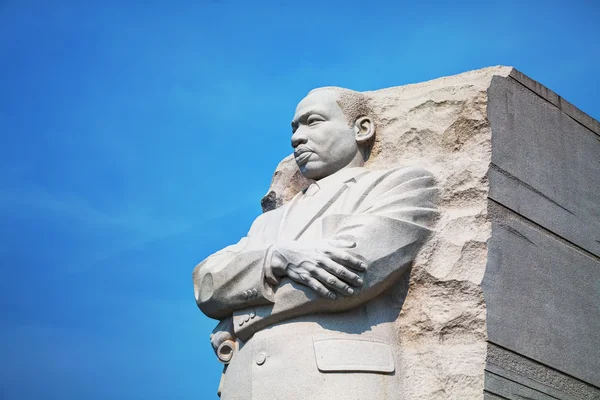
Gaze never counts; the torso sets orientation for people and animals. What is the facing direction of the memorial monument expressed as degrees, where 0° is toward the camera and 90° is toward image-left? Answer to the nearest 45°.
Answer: approximately 45°
